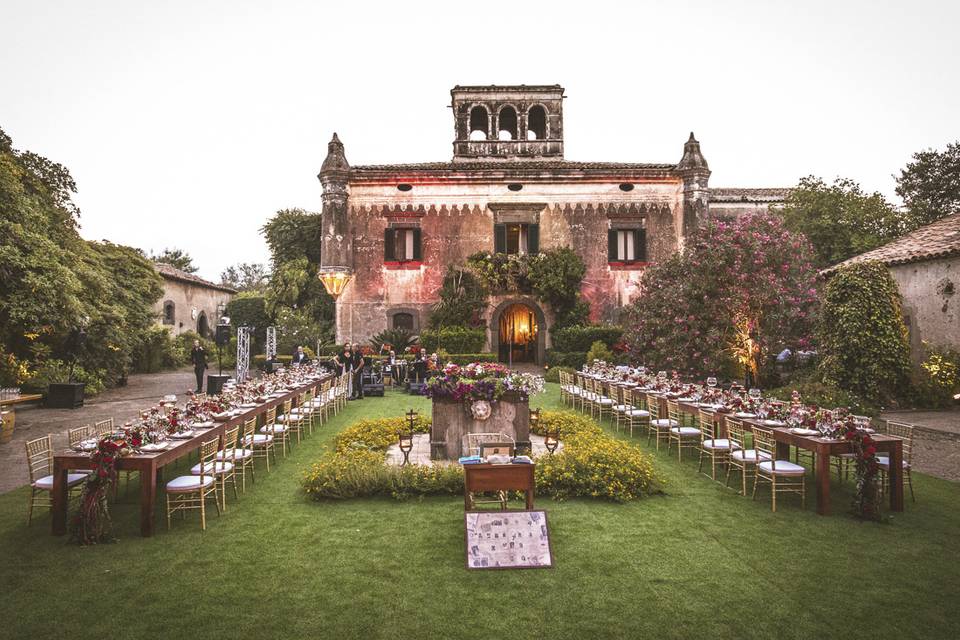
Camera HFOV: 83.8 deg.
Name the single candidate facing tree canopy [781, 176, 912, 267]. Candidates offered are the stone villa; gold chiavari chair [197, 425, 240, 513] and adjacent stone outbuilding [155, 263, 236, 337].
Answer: the adjacent stone outbuilding

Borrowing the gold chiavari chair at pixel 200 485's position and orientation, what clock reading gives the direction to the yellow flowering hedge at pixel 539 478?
The yellow flowering hedge is roughly at 5 o'clock from the gold chiavari chair.

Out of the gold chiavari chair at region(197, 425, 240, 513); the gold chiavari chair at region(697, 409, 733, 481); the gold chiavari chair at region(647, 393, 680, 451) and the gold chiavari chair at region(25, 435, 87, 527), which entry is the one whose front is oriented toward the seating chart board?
the gold chiavari chair at region(25, 435, 87, 527)

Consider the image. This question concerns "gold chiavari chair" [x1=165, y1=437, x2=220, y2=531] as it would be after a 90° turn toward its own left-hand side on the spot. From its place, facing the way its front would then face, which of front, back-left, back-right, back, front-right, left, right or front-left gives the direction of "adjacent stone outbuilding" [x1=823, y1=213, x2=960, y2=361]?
back-left

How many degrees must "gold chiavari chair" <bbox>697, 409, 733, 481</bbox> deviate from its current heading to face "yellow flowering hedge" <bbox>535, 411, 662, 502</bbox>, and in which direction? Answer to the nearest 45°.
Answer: approximately 180°

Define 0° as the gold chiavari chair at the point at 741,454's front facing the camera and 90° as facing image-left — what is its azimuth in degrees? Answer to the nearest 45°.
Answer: approximately 225°

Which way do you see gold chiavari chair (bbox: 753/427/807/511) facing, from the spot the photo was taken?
facing away from the viewer and to the right of the viewer

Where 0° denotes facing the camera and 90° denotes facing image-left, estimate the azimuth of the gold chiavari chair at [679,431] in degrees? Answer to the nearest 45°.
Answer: approximately 225°

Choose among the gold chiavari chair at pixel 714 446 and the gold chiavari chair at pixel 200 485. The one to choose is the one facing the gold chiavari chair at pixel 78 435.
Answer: the gold chiavari chair at pixel 200 485

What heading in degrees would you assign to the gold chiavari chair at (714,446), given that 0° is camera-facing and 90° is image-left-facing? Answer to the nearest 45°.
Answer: approximately 225°

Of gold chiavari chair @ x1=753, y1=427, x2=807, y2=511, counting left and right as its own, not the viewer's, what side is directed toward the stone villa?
left

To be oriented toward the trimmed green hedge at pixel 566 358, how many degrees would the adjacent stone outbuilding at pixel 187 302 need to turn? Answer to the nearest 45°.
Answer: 0° — it already faces it

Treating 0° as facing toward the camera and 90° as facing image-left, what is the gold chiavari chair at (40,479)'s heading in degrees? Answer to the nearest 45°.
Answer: approximately 315°

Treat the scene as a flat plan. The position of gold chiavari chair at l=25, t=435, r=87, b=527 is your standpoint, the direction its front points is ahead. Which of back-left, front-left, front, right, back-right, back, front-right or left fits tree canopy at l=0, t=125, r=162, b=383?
back-left
